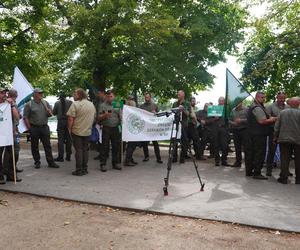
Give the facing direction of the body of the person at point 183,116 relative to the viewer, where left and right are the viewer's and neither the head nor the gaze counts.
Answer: facing the viewer and to the left of the viewer

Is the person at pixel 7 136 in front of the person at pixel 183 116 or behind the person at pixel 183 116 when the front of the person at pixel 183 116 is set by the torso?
in front

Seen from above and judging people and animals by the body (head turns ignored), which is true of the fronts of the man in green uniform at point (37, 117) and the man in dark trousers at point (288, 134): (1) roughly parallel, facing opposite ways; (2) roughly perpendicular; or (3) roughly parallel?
roughly parallel, facing opposite ways

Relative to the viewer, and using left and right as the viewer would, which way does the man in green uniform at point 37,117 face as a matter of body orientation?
facing the viewer and to the right of the viewer

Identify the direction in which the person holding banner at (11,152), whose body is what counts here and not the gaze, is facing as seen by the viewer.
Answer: to the viewer's right

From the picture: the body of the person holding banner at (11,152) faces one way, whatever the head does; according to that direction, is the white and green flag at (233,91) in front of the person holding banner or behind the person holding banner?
in front

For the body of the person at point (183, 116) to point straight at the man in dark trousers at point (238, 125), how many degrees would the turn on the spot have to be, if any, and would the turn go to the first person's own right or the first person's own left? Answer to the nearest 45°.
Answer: approximately 135° to the first person's own left
